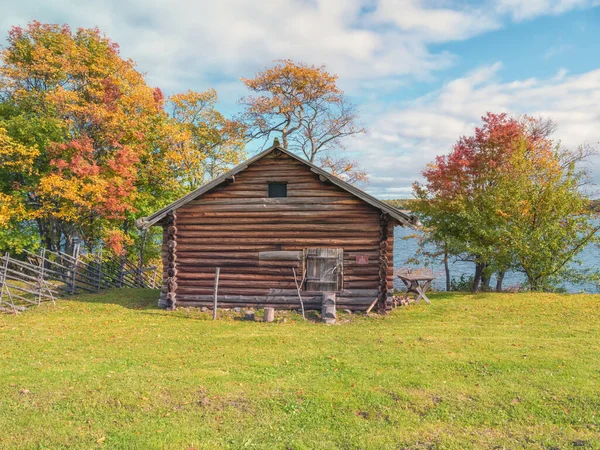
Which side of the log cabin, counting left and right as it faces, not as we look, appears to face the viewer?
front

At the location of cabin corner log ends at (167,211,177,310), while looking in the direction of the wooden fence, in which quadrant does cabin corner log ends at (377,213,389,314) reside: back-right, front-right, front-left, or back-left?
back-right

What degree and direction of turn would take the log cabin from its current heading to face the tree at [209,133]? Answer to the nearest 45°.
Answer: approximately 180°

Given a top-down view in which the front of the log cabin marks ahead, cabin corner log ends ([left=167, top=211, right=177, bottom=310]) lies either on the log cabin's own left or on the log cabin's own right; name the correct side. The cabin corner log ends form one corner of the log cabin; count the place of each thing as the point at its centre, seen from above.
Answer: on the log cabin's own right

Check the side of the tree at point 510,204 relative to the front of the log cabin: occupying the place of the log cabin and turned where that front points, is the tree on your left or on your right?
on your left

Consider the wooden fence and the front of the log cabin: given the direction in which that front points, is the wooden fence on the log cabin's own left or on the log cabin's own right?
on the log cabin's own right

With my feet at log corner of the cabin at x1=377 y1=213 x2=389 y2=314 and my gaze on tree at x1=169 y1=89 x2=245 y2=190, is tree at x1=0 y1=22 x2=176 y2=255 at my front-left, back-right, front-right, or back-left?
front-left

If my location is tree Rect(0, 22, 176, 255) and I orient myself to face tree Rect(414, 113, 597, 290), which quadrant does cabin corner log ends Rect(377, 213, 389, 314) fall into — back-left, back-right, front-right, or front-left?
front-right

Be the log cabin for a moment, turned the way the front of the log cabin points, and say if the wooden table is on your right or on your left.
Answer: on your left
